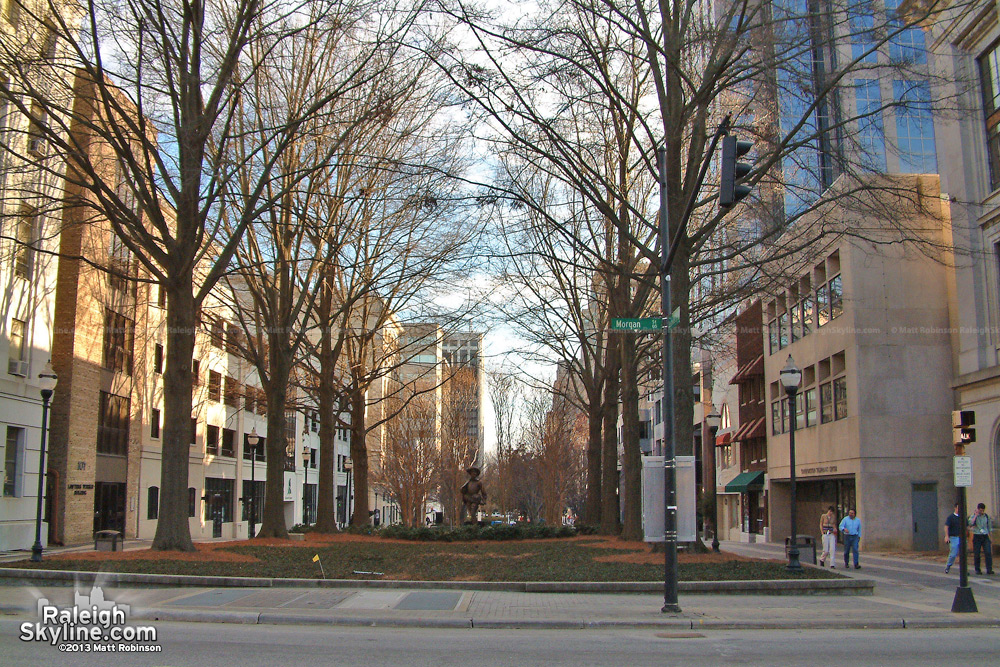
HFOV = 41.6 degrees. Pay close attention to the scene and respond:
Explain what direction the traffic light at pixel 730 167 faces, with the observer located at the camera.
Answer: facing to the right of the viewer

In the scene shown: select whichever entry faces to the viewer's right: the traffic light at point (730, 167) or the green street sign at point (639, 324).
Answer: the traffic light

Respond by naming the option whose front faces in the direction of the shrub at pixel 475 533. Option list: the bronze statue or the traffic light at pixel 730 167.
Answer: the bronze statue

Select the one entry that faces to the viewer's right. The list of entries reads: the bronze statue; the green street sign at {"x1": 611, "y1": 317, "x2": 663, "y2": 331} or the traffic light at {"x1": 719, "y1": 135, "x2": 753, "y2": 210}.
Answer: the traffic light

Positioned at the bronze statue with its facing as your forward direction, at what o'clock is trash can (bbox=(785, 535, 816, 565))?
The trash can is roughly at 11 o'clock from the bronze statue.

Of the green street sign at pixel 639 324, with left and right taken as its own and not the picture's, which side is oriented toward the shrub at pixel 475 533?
back

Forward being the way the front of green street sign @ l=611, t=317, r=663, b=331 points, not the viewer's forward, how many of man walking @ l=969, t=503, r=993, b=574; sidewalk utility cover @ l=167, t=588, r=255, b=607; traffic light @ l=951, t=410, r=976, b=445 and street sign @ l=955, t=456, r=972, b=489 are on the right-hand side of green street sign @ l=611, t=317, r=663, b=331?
1

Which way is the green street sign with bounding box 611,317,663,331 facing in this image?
toward the camera

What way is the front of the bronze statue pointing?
toward the camera

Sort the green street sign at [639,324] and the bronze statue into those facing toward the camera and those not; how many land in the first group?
2

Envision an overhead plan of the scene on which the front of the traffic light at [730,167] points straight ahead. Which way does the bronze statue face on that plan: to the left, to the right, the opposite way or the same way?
to the right

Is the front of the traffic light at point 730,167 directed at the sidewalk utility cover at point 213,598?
no

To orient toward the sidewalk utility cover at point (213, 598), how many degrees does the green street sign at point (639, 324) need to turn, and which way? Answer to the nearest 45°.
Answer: approximately 90° to its right

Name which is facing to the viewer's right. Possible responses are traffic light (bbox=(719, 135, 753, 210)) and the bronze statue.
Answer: the traffic light

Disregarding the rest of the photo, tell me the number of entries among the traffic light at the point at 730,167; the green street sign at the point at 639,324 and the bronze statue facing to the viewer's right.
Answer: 1

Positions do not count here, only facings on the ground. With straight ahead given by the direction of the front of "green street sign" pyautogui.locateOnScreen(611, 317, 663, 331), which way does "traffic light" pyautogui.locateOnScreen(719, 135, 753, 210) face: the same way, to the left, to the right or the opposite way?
to the left

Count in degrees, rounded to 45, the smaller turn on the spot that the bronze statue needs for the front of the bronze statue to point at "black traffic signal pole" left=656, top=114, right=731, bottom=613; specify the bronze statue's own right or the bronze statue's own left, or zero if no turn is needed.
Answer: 0° — it already faces it

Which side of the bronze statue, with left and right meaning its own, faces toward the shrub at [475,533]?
front

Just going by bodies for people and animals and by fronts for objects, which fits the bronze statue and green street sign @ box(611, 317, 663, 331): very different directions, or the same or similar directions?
same or similar directions
